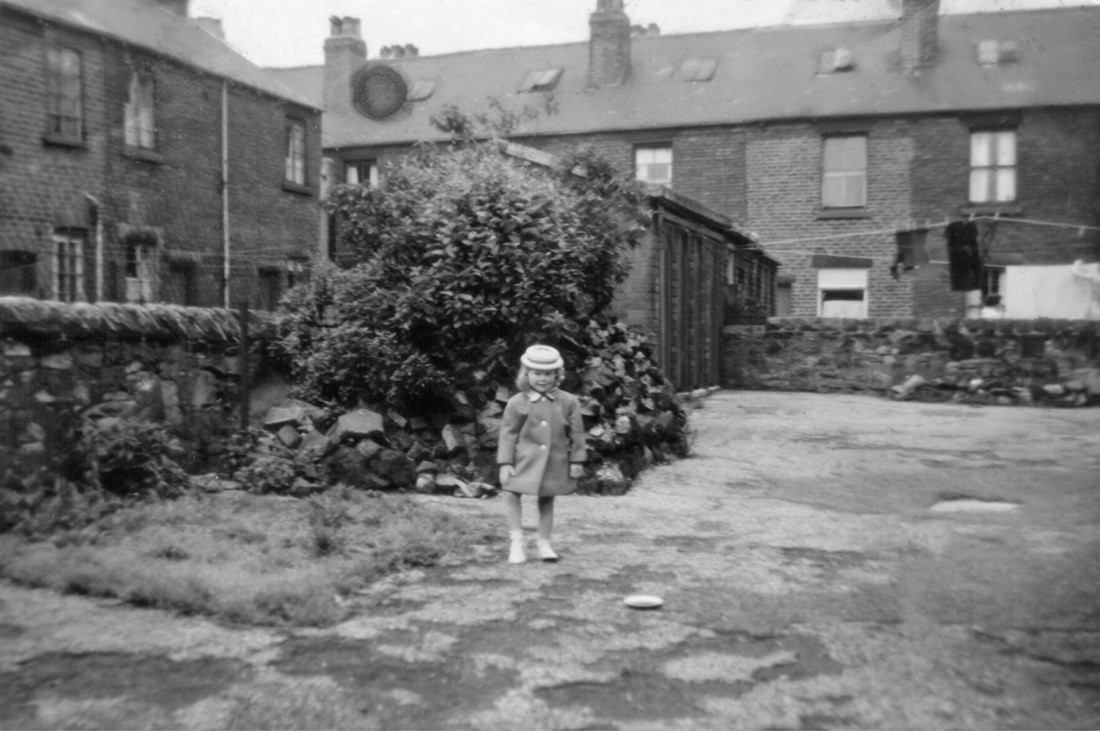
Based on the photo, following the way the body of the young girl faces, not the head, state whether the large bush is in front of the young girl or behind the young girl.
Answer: behind

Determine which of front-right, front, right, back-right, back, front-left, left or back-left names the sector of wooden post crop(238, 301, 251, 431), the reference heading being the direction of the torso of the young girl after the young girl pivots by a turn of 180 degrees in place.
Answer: front-left

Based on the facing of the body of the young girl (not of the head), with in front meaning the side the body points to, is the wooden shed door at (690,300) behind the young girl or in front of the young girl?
behind

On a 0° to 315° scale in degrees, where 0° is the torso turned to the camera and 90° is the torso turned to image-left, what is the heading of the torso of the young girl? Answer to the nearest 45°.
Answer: approximately 0°

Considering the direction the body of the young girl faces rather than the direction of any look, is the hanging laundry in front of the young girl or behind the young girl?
behind

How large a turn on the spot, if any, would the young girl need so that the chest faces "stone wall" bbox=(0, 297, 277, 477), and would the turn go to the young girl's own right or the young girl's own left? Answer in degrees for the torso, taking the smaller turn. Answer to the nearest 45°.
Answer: approximately 90° to the young girl's own right

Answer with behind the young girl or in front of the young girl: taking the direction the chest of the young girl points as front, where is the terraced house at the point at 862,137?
behind
